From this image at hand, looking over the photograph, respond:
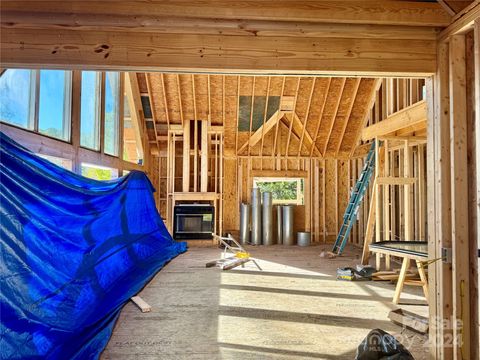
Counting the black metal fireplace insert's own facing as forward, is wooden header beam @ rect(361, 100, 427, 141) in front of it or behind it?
in front

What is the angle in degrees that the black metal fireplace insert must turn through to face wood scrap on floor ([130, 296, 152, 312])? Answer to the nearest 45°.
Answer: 0° — it already faces it

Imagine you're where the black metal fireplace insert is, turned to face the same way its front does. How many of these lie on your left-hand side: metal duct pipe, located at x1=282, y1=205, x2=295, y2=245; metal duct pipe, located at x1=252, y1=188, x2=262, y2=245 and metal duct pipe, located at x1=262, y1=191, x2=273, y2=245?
3

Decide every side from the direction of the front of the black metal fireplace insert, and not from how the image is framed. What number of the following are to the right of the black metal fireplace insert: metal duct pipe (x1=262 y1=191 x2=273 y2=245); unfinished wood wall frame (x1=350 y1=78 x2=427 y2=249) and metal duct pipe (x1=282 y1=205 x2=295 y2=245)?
0

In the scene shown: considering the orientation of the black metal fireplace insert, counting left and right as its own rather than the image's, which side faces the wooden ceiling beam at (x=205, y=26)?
front

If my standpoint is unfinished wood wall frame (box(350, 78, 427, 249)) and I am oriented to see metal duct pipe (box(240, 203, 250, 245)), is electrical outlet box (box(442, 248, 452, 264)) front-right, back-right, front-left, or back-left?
back-left

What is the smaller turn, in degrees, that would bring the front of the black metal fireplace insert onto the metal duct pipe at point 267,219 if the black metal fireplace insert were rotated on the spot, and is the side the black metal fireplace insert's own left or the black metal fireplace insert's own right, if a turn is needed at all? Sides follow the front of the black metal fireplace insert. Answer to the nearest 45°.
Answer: approximately 90° to the black metal fireplace insert's own left

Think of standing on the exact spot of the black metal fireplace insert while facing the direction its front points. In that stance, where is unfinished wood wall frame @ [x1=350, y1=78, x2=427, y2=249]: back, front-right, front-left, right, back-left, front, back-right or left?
front-left

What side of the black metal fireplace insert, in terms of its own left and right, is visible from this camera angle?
front

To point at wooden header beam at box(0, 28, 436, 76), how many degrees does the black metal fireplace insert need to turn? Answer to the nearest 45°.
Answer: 0° — it already faces it

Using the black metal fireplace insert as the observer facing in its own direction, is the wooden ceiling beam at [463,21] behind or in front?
in front

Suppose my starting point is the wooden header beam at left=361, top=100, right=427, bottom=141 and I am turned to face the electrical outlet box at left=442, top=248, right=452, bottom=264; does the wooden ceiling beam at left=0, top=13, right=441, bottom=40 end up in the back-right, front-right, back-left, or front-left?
front-right
